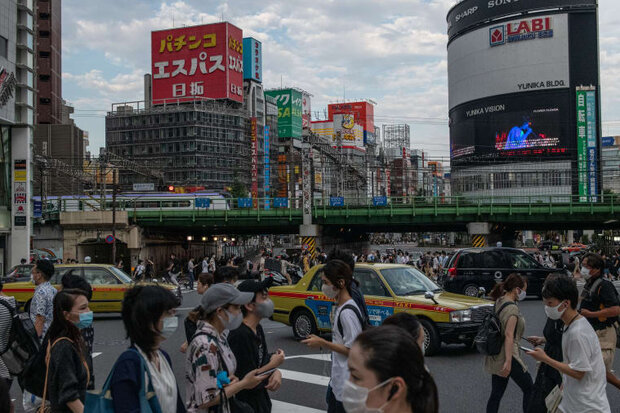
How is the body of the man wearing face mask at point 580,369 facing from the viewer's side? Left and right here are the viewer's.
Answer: facing to the left of the viewer

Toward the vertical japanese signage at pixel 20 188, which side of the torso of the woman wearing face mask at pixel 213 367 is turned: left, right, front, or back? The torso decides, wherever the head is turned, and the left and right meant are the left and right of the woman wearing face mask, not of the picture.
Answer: left

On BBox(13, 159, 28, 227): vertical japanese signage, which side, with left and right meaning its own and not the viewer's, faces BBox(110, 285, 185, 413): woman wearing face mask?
front

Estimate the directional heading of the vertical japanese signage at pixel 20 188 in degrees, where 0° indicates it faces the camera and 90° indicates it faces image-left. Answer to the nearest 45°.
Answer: approximately 0°

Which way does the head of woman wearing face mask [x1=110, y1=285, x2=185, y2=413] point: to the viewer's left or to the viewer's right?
to the viewer's right

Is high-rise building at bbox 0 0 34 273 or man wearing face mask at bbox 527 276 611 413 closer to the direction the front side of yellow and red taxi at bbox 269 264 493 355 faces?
the man wearing face mask
